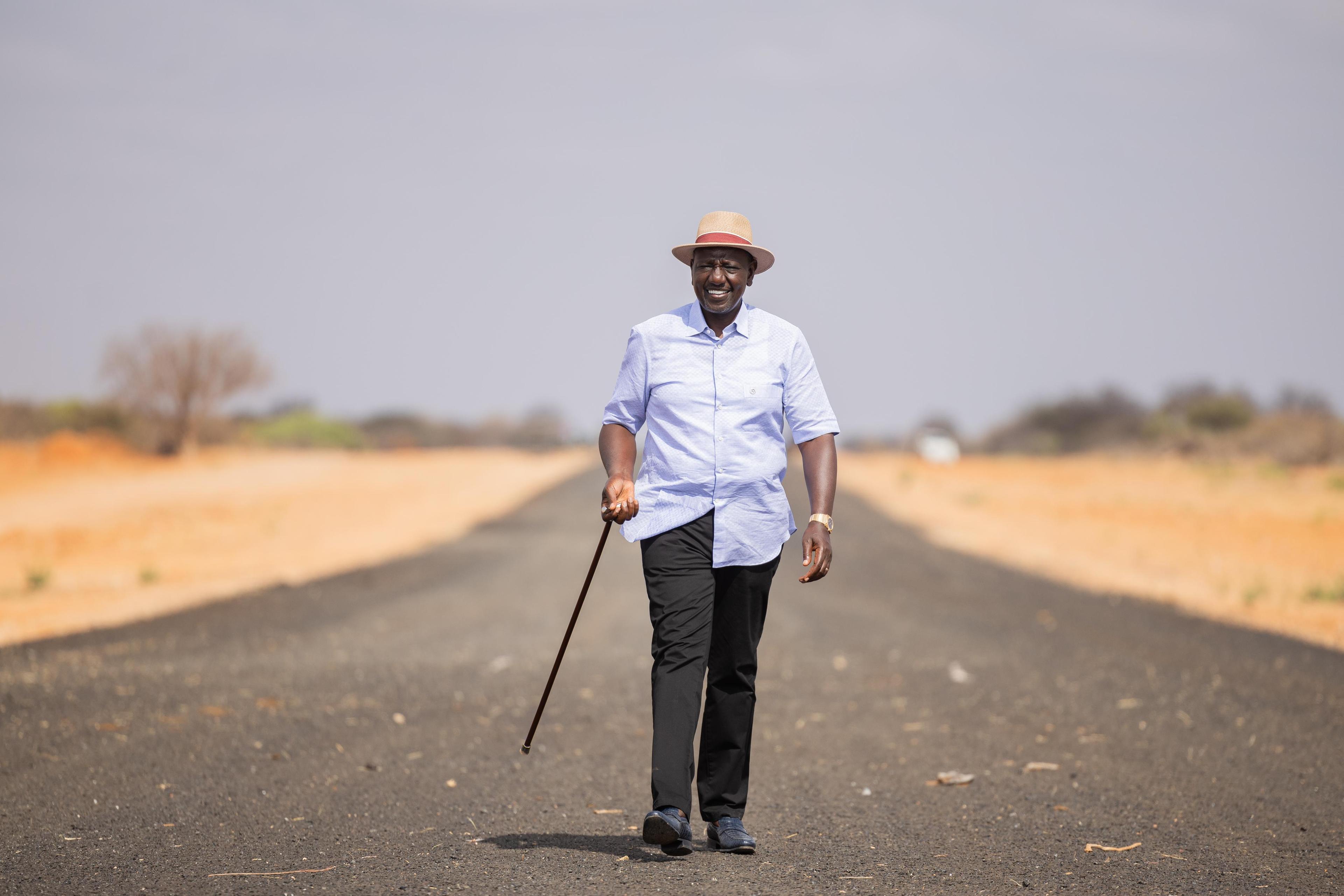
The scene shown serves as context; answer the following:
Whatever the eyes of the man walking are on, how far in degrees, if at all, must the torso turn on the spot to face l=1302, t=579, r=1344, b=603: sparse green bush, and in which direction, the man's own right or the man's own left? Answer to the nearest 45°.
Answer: approximately 135° to the man's own left

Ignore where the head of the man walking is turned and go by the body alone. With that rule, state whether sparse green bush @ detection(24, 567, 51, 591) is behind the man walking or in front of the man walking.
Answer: behind

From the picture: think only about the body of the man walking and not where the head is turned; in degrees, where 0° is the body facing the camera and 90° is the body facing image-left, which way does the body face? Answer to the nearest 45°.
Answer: approximately 0°
